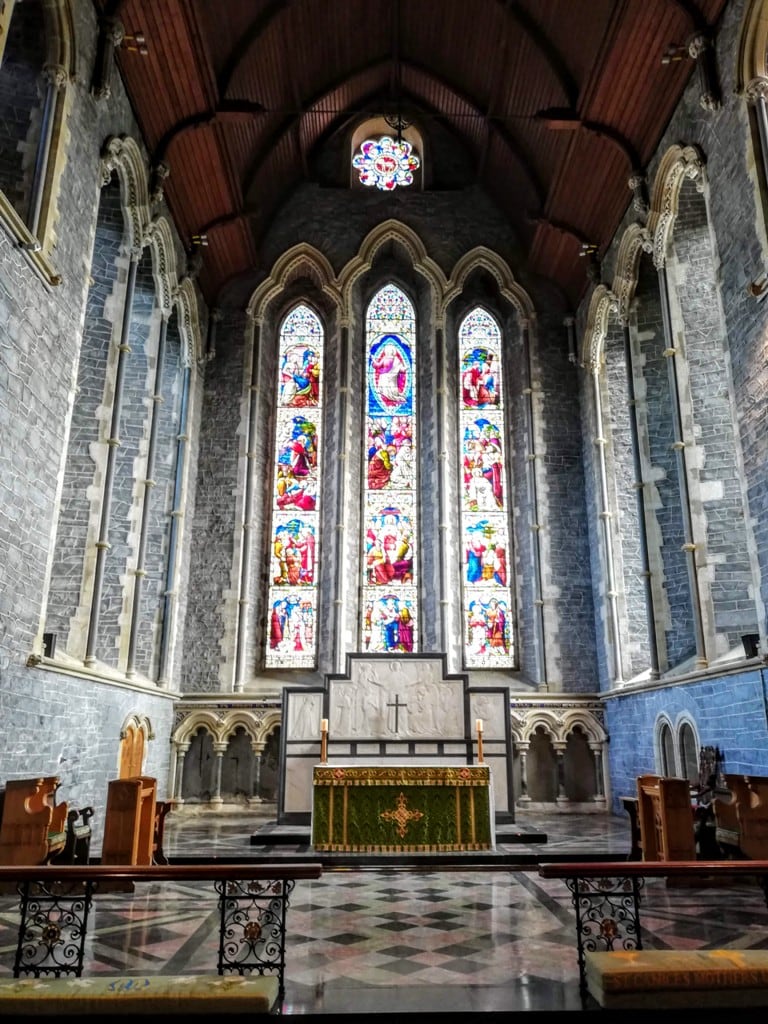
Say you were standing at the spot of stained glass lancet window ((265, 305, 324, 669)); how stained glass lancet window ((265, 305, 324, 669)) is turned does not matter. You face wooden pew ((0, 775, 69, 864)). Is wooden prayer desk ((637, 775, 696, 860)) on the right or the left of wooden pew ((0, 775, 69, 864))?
left

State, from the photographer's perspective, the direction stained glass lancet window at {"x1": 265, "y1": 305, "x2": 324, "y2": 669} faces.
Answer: facing the viewer

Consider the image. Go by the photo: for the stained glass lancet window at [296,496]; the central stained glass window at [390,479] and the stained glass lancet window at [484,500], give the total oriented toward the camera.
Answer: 3

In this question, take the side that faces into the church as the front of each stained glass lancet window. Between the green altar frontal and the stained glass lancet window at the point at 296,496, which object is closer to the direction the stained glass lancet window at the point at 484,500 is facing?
the green altar frontal

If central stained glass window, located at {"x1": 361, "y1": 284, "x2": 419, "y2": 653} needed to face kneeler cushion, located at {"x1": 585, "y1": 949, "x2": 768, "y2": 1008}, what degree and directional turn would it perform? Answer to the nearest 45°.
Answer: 0° — it already faces it

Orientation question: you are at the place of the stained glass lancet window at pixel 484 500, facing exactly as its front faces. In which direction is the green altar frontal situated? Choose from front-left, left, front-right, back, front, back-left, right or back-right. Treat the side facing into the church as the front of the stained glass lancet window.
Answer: front

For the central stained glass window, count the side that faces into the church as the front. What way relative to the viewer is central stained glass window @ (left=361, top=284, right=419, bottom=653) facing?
toward the camera

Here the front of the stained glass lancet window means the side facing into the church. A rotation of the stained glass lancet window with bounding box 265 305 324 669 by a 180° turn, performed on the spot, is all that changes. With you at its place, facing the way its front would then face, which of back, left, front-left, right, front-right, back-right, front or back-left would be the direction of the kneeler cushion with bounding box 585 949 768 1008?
back

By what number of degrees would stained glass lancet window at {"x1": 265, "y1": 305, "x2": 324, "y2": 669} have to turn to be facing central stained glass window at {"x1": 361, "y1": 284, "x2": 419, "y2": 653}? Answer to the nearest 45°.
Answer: approximately 90° to its left

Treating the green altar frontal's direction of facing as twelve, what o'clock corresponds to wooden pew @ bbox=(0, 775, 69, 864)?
The wooden pew is roughly at 2 o'clock from the green altar frontal.

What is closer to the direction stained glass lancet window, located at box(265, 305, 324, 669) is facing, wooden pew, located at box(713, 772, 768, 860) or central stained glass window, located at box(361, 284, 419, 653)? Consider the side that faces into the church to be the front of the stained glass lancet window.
the wooden pew

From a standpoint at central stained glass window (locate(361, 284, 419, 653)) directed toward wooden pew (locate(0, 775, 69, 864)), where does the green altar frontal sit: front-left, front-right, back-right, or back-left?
front-left

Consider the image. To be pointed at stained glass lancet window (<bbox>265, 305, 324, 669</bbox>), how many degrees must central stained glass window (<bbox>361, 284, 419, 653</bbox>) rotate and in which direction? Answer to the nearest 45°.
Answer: approximately 90° to its right
